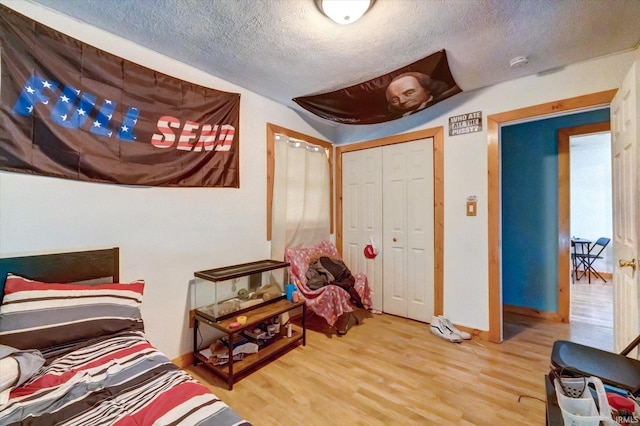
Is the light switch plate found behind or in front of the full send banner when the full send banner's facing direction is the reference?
in front

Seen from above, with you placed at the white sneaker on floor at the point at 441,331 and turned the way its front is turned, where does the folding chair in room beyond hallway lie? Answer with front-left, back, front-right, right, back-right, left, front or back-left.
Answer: left

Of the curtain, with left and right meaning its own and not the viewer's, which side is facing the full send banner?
right

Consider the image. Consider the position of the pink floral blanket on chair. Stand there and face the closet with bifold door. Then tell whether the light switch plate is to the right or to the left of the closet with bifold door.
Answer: right

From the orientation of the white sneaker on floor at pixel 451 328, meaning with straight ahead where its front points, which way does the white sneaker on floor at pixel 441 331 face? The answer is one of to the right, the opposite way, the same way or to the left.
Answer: the same way

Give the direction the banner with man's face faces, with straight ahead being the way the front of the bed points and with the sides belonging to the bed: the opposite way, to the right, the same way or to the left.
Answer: to the right

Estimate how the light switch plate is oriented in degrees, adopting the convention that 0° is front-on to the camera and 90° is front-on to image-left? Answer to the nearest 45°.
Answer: approximately 0°

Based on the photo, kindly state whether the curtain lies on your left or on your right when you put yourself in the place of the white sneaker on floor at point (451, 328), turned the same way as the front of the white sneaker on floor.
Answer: on your right

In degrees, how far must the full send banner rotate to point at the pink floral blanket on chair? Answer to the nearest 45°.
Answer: approximately 45° to its left

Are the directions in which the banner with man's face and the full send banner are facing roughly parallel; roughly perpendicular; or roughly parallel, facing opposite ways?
roughly perpendicular

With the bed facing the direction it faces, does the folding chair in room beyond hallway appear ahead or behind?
ahead

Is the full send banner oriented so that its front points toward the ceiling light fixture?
yes

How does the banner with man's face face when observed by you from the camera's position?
facing the viewer

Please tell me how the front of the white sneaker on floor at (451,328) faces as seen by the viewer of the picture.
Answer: facing the viewer and to the right of the viewer
